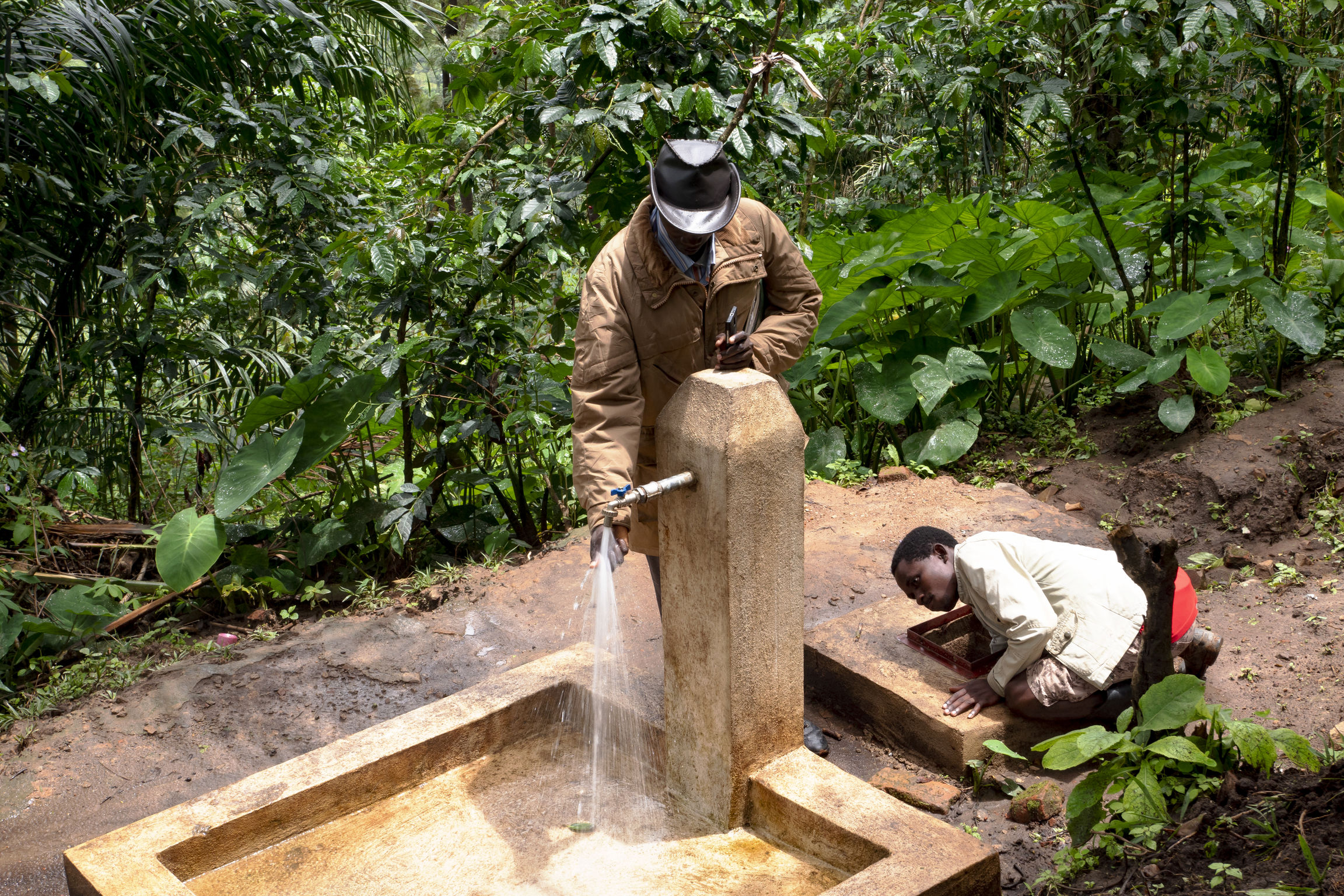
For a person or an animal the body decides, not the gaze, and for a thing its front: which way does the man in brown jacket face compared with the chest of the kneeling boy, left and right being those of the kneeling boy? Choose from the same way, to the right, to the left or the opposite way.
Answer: to the left

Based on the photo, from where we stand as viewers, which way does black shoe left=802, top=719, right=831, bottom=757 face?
facing the viewer and to the right of the viewer

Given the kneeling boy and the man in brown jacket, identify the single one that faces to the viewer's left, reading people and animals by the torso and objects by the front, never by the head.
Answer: the kneeling boy

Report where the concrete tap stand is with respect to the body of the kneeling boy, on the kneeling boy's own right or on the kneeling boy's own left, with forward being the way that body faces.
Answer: on the kneeling boy's own left

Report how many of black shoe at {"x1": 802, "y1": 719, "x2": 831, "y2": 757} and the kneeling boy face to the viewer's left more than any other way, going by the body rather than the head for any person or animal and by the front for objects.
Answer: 1

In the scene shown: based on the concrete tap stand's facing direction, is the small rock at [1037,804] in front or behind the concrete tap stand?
behind

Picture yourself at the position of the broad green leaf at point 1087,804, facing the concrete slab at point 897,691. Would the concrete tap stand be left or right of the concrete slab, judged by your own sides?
left

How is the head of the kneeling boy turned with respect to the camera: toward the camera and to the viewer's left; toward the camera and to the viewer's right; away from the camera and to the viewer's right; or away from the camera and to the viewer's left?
toward the camera and to the viewer's left

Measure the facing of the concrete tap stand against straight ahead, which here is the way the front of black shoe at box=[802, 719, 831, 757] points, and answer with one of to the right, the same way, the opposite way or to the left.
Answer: to the right

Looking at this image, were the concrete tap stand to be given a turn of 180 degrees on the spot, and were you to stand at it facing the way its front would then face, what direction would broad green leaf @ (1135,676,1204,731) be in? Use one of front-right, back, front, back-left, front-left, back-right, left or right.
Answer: front-right

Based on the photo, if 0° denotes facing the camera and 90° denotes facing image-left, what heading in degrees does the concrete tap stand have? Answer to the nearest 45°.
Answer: approximately 45°

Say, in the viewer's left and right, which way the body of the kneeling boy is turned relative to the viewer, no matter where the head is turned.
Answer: facing to the left of the viewer

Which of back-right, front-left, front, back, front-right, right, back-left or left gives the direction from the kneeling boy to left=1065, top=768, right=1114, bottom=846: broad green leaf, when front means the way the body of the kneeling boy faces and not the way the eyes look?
left
